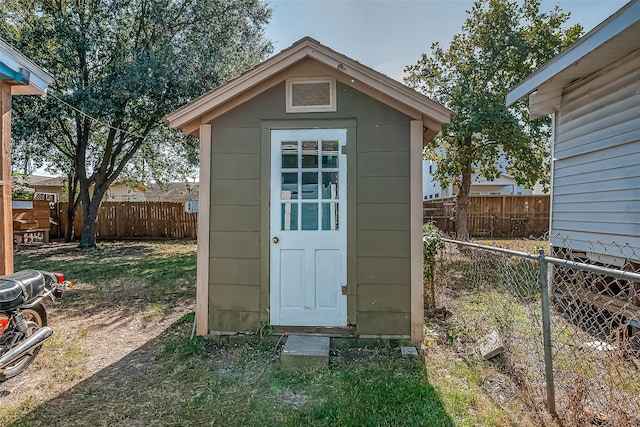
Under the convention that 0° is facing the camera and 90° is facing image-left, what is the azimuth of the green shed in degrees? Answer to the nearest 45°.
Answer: approximately 0°

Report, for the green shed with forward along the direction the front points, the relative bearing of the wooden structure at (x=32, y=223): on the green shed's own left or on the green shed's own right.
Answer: on the green shed's own right

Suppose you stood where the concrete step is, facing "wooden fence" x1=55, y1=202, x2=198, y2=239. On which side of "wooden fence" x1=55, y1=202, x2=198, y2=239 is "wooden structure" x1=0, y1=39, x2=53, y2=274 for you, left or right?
left

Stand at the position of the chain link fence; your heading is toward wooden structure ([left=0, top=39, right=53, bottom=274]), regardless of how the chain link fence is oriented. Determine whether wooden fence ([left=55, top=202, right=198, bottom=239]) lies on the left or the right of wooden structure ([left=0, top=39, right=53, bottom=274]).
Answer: right

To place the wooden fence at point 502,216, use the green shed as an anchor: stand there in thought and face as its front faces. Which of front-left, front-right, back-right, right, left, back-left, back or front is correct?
back-left

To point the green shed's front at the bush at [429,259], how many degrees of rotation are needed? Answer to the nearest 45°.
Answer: approximately 135° to its left

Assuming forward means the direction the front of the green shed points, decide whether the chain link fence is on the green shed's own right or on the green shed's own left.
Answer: on the green shed's own left

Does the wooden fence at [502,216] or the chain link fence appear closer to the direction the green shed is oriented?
the chain link fence

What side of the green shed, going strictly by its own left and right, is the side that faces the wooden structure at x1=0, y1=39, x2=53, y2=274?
right

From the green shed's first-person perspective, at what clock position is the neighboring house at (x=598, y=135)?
The neighboring house is roughly at 9 o'clock from the green shed.
